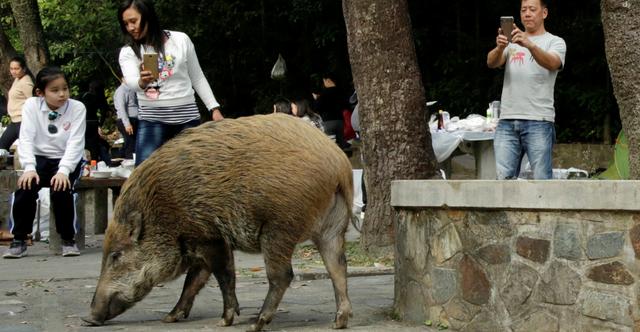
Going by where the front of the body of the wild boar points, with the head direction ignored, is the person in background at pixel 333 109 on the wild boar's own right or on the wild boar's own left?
on the wild boar's own right

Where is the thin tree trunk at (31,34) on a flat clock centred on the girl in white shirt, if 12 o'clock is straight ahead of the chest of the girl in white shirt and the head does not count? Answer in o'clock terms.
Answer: The thin tree trunk is roughly at 6 o'clock from the girl in white shirt.

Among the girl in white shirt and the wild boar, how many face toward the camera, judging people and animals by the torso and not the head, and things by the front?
1

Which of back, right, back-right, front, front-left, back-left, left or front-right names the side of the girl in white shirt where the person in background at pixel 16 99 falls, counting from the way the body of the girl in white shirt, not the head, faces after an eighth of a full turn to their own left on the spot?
back-left

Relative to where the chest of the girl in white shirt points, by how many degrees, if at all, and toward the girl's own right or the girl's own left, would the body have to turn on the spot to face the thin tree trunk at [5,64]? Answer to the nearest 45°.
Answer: approximately 180°

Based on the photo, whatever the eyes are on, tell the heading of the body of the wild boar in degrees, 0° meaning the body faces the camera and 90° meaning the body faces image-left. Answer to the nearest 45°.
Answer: approximately 90°

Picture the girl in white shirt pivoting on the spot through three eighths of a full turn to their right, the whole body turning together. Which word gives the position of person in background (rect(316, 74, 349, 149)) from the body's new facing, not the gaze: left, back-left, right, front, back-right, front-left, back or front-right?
right

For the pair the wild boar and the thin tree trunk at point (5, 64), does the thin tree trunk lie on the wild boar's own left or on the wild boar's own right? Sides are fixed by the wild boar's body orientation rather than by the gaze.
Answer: on the wild boar's own right

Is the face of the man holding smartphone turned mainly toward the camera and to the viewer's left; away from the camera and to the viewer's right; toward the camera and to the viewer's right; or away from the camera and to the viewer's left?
toward the camera and to the viewer's left

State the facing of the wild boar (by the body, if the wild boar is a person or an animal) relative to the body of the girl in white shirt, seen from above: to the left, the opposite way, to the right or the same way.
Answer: to the right

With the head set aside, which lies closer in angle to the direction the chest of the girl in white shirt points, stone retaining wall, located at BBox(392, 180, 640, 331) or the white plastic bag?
the stone retaining wall

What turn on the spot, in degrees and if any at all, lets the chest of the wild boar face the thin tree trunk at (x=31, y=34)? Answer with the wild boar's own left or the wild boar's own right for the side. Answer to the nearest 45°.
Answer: approximately 90° to the wild boar's own right
